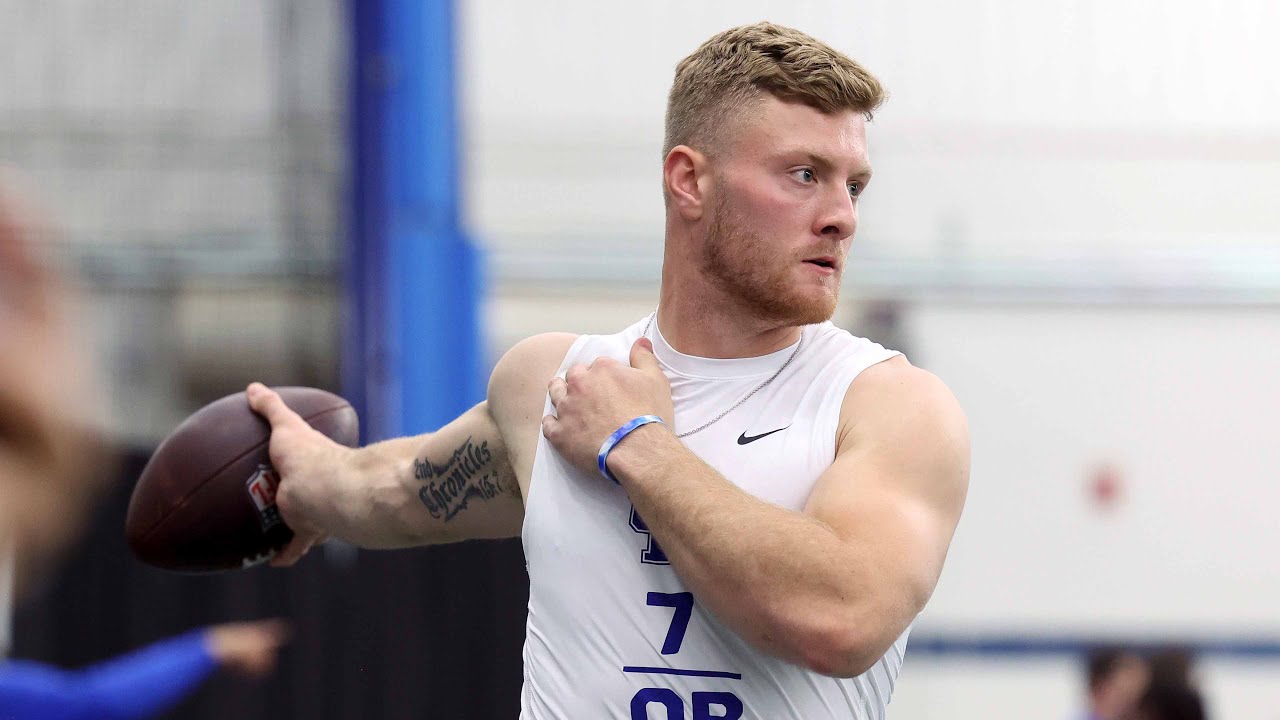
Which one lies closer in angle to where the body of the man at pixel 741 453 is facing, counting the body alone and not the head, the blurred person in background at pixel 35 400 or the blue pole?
the blurred person in background

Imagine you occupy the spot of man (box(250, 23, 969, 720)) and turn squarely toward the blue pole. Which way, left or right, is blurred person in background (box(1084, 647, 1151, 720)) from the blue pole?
right

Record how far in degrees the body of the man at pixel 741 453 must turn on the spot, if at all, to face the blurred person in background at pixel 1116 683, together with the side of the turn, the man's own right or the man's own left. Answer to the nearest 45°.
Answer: approximately 135° to the man's own left

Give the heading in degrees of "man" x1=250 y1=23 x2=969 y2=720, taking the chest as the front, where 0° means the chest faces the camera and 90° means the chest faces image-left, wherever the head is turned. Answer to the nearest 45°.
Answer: approximately 0°
